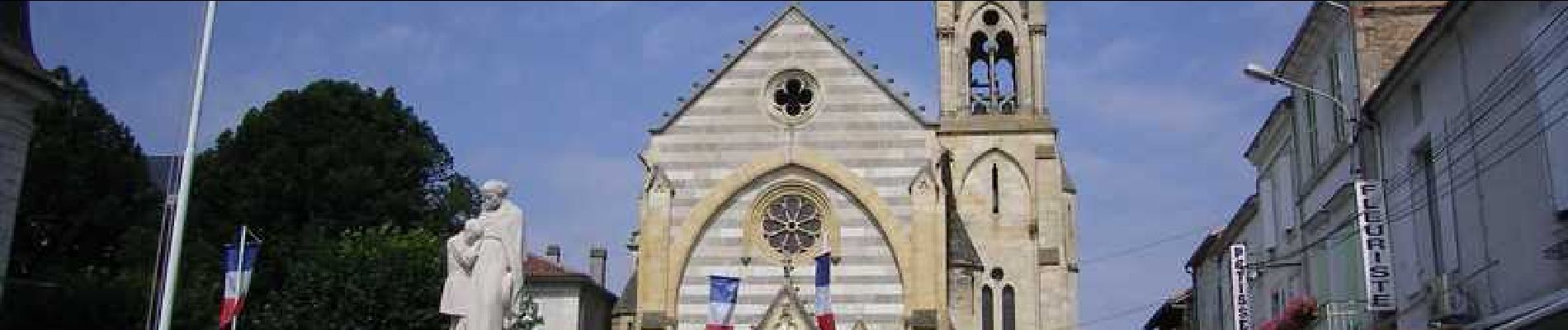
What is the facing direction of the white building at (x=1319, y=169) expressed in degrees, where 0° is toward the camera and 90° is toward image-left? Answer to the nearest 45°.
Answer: approximately 90°

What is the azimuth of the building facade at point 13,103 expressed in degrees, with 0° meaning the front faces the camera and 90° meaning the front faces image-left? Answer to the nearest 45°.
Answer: approximately 270°

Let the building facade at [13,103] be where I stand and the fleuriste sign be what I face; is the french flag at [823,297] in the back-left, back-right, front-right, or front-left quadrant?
front-left

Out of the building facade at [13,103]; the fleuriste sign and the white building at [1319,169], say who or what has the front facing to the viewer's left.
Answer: the white building

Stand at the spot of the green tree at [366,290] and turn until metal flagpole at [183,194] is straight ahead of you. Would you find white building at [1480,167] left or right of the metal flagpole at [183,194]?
left

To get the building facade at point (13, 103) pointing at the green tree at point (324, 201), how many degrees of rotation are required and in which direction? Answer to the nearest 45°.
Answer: approximately 45° to its left

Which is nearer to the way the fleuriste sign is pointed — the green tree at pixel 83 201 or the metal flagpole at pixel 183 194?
the metal flagpole

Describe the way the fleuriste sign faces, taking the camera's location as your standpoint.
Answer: facing the viewer

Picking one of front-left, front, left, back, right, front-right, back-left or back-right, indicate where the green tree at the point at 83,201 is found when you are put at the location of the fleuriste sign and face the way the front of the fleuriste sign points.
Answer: right

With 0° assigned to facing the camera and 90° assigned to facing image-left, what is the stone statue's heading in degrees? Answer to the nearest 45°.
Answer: approximately 45°

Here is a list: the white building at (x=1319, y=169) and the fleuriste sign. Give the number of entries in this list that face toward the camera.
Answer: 1

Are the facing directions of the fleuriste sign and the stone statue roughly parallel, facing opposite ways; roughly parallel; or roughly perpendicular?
roughly parallel

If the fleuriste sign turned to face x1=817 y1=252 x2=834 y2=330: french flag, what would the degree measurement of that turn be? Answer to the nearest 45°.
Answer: approximately 135° to its right

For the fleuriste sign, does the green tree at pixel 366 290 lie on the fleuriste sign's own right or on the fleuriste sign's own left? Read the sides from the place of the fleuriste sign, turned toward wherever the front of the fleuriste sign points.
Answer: on the fleuriste sign's own right

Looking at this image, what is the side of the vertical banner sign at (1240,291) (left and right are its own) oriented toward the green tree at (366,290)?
right

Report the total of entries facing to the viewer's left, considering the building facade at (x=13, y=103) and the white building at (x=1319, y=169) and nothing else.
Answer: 1

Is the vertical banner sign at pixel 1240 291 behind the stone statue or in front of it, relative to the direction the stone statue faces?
behind

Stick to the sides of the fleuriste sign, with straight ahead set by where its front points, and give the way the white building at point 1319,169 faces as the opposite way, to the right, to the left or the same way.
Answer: to the right

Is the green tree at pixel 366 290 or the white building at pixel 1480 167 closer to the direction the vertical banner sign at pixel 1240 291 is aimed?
the white building
